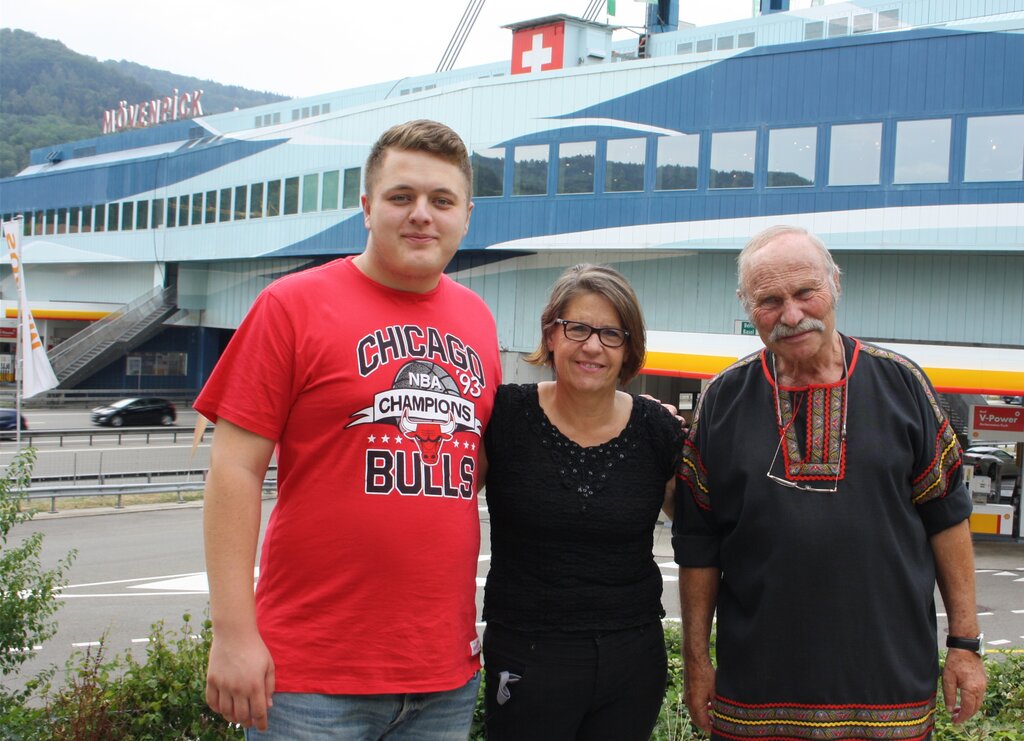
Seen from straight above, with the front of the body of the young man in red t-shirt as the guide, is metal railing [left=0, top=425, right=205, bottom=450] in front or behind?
behind

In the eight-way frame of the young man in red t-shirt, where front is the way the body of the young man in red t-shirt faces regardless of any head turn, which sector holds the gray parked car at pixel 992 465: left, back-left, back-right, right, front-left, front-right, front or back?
left

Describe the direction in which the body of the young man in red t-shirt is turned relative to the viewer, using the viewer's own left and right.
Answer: facing the viewer and to the right of the viewer

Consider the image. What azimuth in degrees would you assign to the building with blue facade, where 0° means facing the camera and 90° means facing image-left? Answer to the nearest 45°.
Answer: approximately 45°

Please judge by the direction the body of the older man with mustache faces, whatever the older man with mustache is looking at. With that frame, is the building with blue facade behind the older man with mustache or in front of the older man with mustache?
behind

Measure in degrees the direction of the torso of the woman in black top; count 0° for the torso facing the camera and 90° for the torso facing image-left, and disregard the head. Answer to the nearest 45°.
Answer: approximately 0°

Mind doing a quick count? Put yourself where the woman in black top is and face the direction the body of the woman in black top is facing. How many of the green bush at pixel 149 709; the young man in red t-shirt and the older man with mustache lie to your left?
1

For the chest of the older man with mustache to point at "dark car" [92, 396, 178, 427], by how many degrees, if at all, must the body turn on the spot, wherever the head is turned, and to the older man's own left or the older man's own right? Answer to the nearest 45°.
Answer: approximately 135° to the older man's own right

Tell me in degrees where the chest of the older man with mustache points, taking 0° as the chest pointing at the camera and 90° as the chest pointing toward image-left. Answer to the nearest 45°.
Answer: approximately 0°

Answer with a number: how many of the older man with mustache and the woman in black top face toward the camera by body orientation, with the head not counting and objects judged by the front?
2

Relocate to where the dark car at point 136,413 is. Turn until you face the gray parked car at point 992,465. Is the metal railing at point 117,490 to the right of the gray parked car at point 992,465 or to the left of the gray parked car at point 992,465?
right
